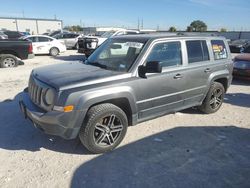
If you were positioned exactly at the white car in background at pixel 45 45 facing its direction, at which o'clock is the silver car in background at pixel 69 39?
The silver car in background is roughly at 4 o'clock from the white car in background.

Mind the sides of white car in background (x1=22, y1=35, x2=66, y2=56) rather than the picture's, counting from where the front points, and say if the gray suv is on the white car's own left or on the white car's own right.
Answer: on the white car's own left

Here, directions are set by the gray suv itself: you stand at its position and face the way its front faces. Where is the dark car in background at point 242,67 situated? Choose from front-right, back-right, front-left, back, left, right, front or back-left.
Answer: back

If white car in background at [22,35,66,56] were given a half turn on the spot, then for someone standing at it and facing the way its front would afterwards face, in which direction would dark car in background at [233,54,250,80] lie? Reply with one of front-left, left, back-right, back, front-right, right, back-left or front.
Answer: front-right

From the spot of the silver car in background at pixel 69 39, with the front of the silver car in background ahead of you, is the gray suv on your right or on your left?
on your left

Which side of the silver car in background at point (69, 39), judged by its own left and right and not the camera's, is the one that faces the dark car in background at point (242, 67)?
left

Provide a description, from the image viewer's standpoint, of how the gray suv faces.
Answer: facing the viewer and to the left of the viewer

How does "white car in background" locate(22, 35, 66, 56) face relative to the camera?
to the viewer's left

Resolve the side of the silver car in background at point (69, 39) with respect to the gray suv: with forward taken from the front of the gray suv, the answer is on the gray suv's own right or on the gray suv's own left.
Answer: on the gray suv's own right
